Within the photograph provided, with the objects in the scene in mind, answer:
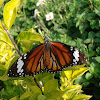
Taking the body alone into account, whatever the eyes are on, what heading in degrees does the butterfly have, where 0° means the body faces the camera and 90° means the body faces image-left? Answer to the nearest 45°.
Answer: approximately 180°
